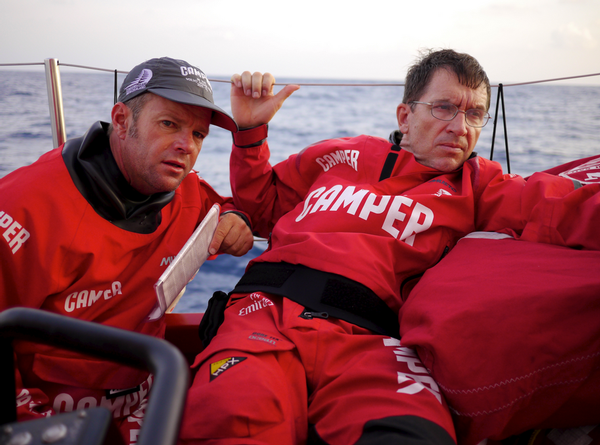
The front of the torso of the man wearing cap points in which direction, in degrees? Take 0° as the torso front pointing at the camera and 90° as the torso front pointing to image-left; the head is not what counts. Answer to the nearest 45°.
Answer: approximately 315°

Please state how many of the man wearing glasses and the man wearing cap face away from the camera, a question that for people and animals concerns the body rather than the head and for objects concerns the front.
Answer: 0

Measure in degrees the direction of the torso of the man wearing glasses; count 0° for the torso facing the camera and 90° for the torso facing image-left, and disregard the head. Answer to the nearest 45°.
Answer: approximately 0°

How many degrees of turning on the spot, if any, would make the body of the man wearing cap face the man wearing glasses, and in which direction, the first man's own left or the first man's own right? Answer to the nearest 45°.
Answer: approximately 45° to the first man's own left

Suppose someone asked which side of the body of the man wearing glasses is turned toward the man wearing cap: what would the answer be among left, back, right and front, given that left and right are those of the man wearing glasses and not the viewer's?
right
